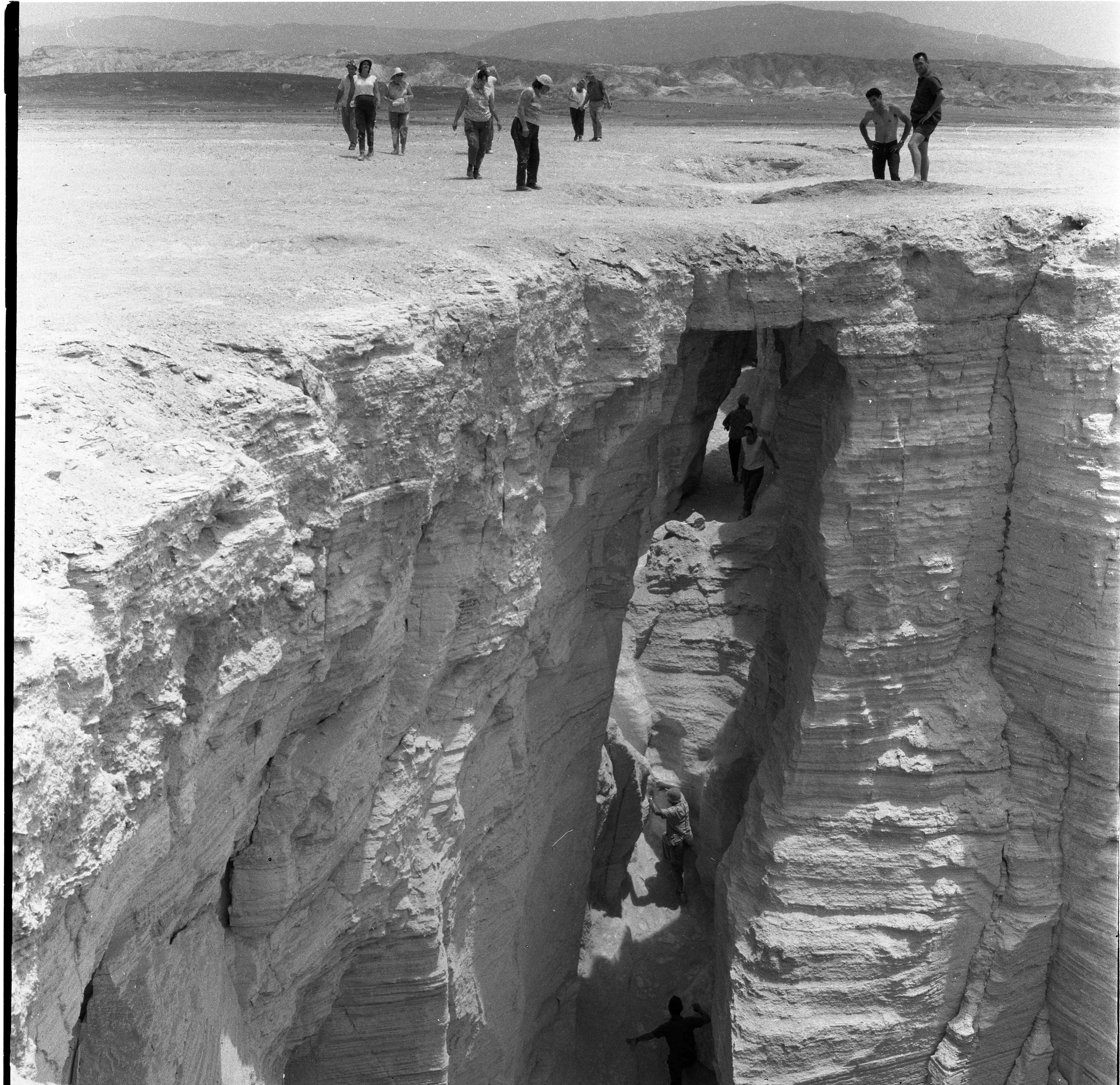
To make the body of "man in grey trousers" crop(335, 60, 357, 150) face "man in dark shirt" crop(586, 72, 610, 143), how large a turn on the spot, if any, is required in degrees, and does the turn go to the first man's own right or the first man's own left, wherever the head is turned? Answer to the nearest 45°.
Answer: approximately 135° to the first man's own left

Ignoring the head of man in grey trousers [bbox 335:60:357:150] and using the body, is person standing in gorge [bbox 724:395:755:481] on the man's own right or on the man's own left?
on the man's own left

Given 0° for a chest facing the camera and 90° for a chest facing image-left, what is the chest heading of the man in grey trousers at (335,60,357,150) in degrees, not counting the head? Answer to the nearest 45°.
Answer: approximately 0°

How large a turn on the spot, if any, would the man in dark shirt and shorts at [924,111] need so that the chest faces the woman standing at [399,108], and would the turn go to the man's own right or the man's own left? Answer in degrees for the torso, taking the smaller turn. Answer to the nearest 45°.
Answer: approximately 45° to the man's own right

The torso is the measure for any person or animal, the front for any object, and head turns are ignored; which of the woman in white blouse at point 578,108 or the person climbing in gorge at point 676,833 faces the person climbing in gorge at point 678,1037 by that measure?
the woman in white blouse
